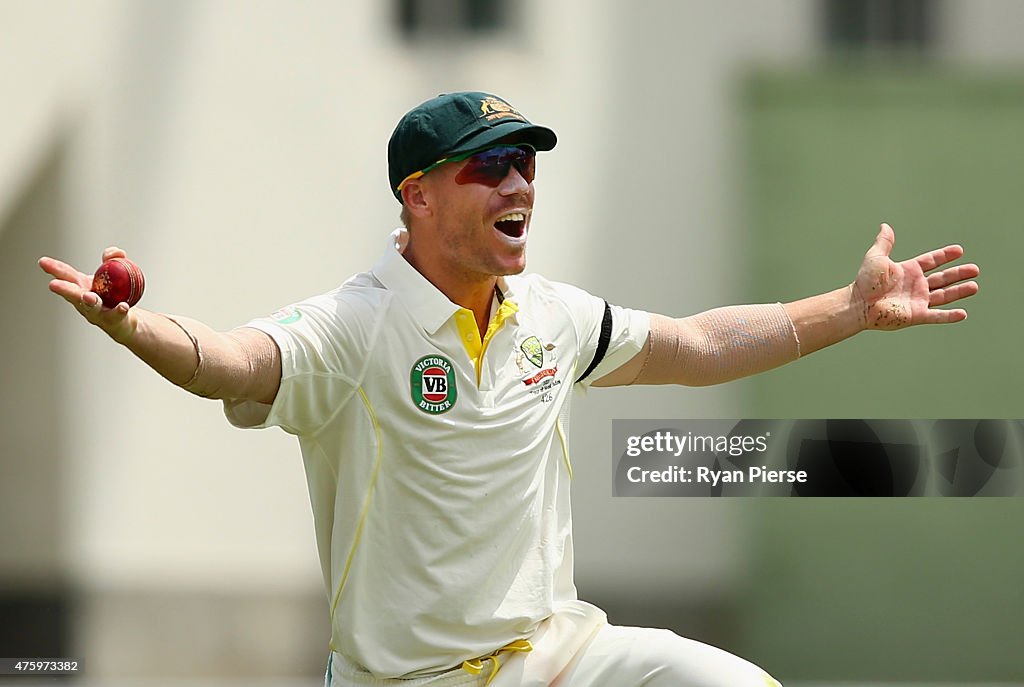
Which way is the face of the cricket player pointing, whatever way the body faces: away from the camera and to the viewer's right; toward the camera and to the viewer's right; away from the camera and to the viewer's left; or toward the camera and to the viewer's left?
toward the camera and to the viewer's right

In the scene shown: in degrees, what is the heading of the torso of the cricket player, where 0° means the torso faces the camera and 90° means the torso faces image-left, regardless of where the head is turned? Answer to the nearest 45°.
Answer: approximately 315°
